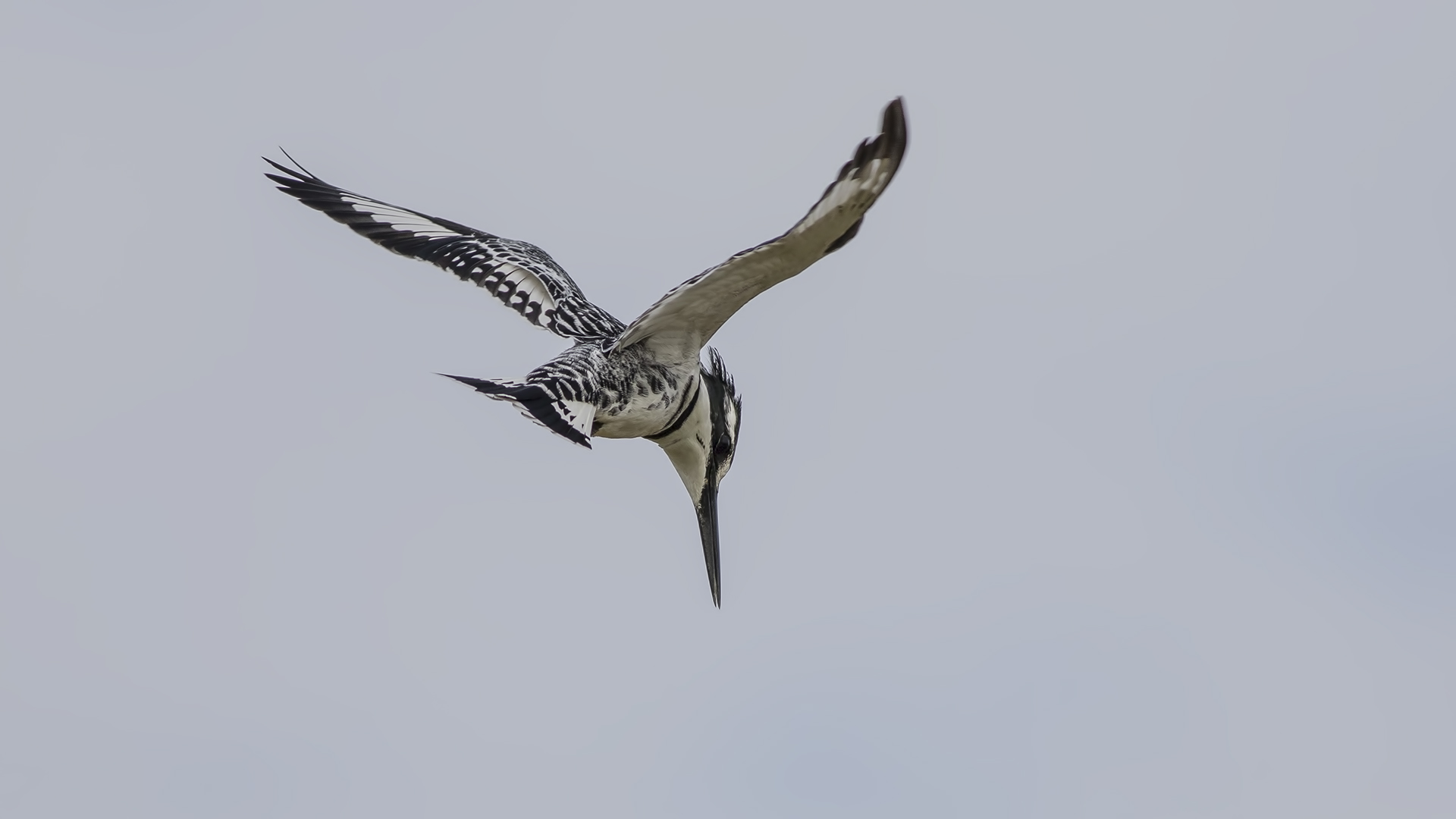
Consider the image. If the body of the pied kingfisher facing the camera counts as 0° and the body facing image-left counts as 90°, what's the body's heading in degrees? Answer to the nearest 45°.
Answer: approximately 225°
